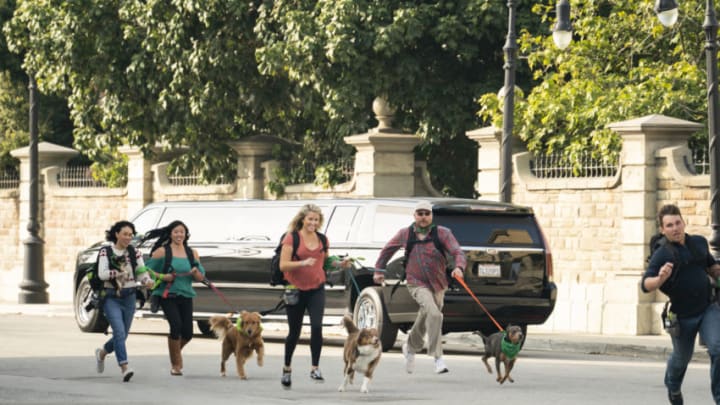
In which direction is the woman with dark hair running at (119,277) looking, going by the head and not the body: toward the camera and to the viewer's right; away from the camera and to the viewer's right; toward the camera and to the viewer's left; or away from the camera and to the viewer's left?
toward the camera and to the viewer's right

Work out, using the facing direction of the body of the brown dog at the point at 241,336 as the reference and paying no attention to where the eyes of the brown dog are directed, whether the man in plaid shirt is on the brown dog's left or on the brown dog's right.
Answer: on the brown dog's left

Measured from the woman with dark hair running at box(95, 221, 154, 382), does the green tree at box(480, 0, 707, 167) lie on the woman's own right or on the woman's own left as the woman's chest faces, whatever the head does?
on the woman's own left

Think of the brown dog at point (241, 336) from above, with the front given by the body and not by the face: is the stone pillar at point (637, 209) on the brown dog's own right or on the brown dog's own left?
on the brown dog's own left

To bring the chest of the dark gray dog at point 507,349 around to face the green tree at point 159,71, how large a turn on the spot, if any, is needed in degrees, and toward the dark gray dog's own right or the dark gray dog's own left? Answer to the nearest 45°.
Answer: approximately 180°

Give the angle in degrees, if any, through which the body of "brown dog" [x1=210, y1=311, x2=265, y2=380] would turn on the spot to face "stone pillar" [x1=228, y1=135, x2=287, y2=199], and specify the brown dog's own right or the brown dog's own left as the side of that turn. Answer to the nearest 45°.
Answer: approximately 135° to the brown dog's own left

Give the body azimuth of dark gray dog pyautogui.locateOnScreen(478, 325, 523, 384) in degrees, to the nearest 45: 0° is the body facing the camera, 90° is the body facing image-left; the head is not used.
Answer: approximately 315°

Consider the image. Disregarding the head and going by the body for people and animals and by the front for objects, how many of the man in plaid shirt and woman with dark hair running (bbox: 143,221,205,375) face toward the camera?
2
